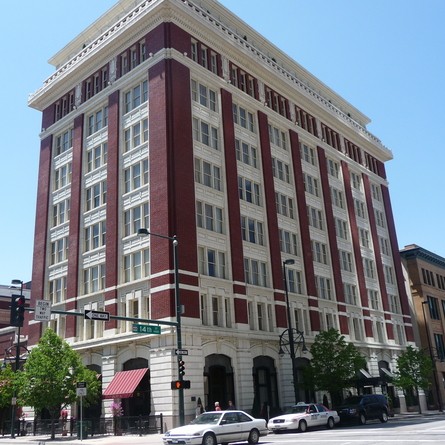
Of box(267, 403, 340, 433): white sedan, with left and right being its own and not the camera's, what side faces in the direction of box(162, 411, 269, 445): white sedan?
front

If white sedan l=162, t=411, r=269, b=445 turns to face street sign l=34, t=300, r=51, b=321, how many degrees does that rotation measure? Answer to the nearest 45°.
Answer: approximately 45° to its right

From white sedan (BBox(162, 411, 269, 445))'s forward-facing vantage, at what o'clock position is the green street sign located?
The green street sign is roughly at 3 o'clock from the white sedan.

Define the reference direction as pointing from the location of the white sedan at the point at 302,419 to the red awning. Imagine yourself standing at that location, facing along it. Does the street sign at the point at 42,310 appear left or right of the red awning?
left

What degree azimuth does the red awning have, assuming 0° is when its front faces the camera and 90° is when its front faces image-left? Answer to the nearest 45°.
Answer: approximately 45°

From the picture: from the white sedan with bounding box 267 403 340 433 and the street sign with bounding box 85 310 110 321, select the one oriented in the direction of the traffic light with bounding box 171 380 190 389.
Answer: the white sedan

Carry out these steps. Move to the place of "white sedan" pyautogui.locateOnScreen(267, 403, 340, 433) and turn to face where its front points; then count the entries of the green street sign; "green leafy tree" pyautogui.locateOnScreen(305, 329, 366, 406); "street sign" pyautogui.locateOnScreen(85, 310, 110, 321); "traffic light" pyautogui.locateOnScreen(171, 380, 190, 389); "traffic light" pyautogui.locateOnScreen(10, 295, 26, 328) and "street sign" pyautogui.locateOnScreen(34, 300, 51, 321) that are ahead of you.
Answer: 5

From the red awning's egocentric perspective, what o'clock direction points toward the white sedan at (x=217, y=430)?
The white sedan is roughly at 10 o'clock from the red awning.

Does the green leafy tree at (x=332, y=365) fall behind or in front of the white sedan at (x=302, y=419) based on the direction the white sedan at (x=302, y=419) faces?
behind

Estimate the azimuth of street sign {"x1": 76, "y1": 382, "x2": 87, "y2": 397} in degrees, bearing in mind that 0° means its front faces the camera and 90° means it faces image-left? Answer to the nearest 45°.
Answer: approximately 0°
